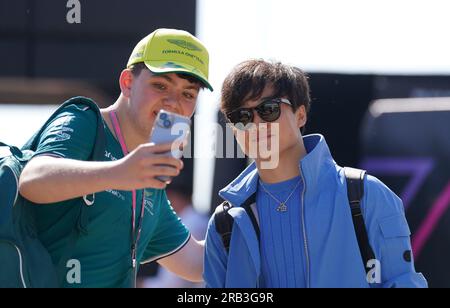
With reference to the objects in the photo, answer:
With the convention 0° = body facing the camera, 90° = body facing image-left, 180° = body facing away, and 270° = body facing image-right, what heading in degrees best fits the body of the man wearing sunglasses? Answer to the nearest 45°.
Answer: approximately 45°

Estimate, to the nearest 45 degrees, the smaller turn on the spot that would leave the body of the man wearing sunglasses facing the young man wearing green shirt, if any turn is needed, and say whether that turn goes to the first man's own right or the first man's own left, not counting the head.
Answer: approximately 45° to the first man's own right

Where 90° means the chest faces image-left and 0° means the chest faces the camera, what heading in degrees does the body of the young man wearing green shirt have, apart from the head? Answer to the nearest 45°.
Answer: approximately 315°

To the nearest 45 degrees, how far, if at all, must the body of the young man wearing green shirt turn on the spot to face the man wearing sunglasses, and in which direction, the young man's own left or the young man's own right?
approximately 45° to the young man's own left

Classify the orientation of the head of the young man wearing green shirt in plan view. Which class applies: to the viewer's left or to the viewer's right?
to the viewer's right
